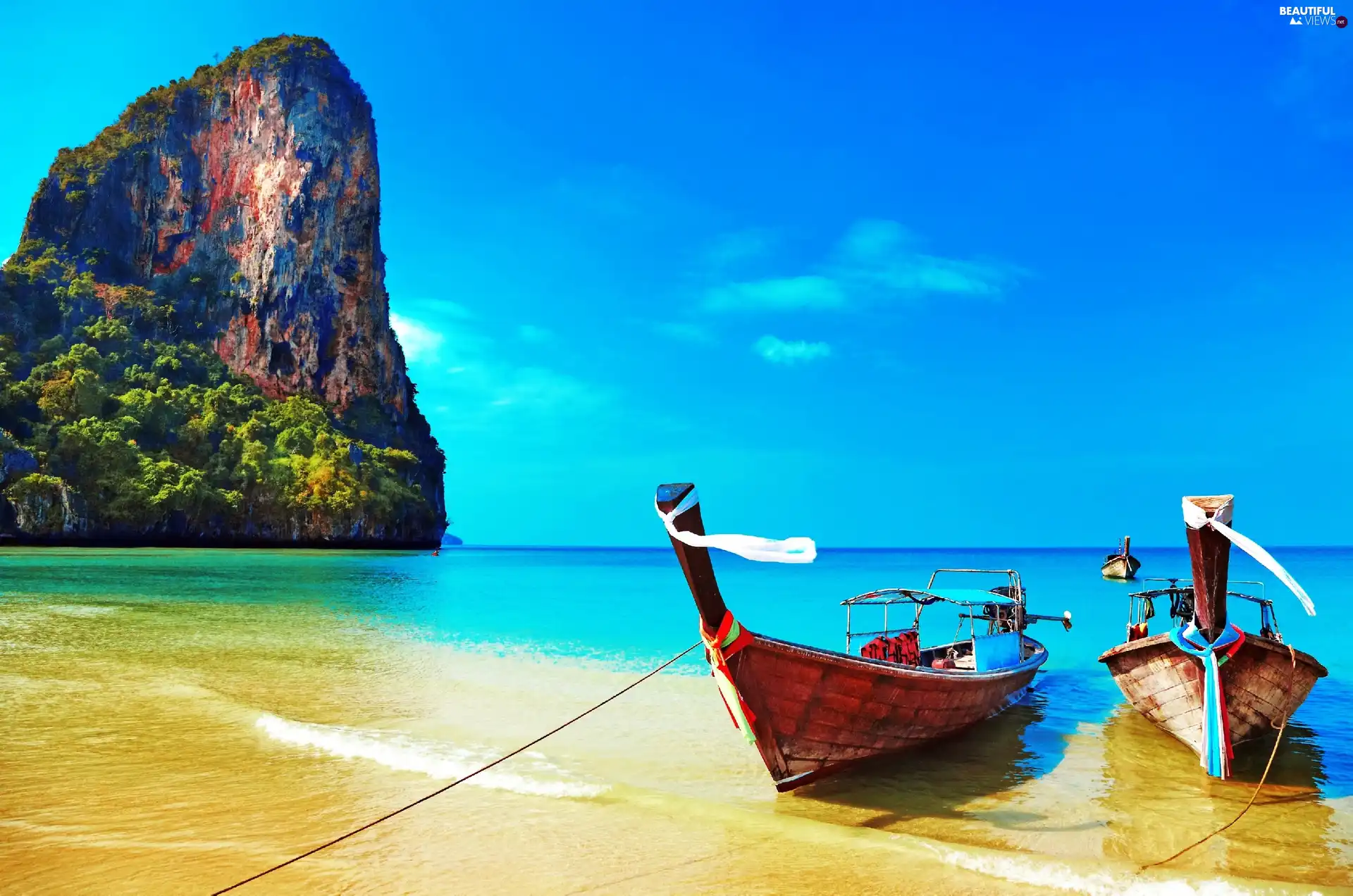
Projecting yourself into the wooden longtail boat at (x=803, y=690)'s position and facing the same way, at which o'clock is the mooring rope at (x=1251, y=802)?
The mooring rope is roughly at 7 o'clock from the wooden longtail boat.

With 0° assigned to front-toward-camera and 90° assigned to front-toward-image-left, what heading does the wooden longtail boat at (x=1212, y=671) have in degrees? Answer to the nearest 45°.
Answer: approximately 0°

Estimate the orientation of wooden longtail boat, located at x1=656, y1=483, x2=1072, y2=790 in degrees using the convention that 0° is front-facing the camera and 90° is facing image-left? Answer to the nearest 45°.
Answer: approximately 45°
